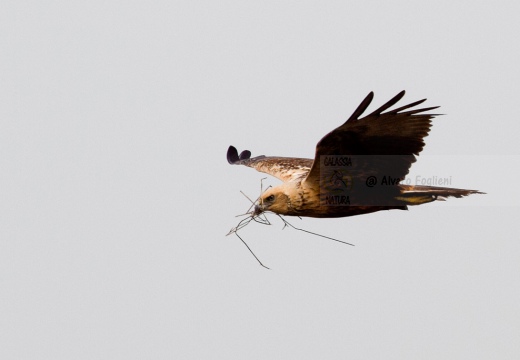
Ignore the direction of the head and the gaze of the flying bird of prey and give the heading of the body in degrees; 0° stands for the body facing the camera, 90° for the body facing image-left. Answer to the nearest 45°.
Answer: approximately 90°
